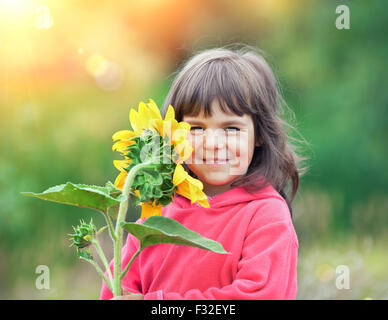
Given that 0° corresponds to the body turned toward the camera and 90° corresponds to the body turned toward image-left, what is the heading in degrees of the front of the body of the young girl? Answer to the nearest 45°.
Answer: approximately 45°
